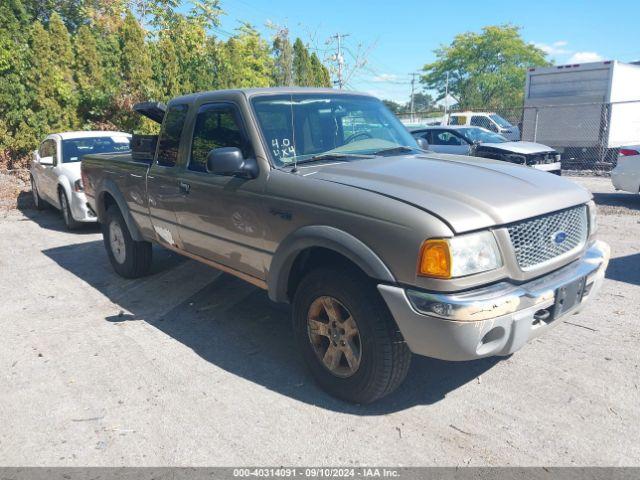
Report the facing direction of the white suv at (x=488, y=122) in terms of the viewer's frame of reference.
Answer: facing the viewer and to the right of the viewer

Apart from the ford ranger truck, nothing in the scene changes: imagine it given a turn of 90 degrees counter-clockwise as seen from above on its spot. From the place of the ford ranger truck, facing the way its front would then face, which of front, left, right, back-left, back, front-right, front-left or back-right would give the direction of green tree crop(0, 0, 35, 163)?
left

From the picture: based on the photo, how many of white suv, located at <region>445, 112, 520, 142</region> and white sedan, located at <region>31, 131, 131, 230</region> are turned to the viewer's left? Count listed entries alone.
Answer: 0

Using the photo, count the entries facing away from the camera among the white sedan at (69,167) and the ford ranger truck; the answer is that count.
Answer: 0

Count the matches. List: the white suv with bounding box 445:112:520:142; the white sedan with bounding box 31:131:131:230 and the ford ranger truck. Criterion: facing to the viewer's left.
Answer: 0

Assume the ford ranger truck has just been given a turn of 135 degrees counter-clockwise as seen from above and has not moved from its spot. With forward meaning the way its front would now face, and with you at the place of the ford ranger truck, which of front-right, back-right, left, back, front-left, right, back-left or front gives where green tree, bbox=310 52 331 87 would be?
front

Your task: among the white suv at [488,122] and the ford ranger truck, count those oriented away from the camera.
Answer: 0

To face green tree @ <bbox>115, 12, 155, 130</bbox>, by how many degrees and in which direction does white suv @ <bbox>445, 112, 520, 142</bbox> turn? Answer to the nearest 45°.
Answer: approximately 90° to its right

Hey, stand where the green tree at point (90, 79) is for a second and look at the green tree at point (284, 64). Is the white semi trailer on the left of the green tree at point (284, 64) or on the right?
right
